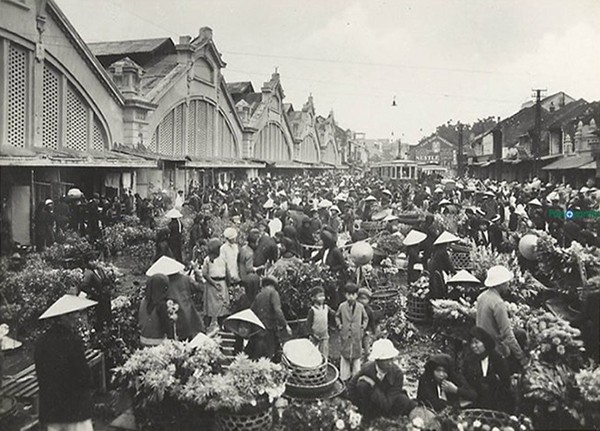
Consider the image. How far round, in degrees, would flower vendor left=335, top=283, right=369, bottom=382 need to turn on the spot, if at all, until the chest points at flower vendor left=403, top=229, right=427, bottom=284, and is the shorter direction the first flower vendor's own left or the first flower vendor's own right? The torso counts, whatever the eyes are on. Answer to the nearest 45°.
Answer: approximately 180°

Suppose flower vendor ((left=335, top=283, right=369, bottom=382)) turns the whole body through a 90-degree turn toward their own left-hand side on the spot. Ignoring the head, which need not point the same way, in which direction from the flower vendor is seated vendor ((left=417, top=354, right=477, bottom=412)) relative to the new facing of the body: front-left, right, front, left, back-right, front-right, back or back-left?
front-right

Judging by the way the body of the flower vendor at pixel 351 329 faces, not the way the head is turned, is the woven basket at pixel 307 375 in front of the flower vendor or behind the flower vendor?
in front

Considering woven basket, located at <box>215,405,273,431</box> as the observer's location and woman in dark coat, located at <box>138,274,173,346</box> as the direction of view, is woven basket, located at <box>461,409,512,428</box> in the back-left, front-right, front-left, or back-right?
back-right

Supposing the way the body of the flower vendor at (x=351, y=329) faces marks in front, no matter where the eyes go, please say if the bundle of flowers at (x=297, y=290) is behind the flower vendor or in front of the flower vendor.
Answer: behind

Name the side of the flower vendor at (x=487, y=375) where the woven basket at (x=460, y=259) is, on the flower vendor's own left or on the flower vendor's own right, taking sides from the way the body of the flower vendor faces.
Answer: on the flower vendor's own right

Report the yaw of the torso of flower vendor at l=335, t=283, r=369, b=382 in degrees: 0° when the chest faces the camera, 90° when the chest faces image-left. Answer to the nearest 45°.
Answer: approximately 0°

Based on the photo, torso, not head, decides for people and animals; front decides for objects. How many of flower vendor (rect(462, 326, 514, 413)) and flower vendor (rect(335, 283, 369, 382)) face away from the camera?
0

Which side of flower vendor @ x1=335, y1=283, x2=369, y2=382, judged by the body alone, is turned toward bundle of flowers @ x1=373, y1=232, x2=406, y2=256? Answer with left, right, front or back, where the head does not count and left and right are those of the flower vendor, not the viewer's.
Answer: back

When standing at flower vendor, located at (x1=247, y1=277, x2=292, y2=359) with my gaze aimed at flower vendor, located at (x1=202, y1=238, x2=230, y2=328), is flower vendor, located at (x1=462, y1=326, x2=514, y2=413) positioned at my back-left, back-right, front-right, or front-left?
back-right

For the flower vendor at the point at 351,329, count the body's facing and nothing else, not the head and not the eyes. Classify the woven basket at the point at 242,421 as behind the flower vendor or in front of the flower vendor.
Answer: in front

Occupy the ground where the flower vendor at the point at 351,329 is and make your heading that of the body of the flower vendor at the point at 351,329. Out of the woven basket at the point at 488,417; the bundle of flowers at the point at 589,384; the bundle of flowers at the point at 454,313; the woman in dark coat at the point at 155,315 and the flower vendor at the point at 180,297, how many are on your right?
2

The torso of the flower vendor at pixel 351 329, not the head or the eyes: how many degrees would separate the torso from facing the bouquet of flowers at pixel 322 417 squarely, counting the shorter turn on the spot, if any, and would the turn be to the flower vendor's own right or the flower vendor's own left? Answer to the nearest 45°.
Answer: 0° — they already face it

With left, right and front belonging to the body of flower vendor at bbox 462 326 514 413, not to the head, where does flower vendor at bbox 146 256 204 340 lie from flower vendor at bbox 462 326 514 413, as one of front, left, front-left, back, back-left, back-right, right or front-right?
front-right
